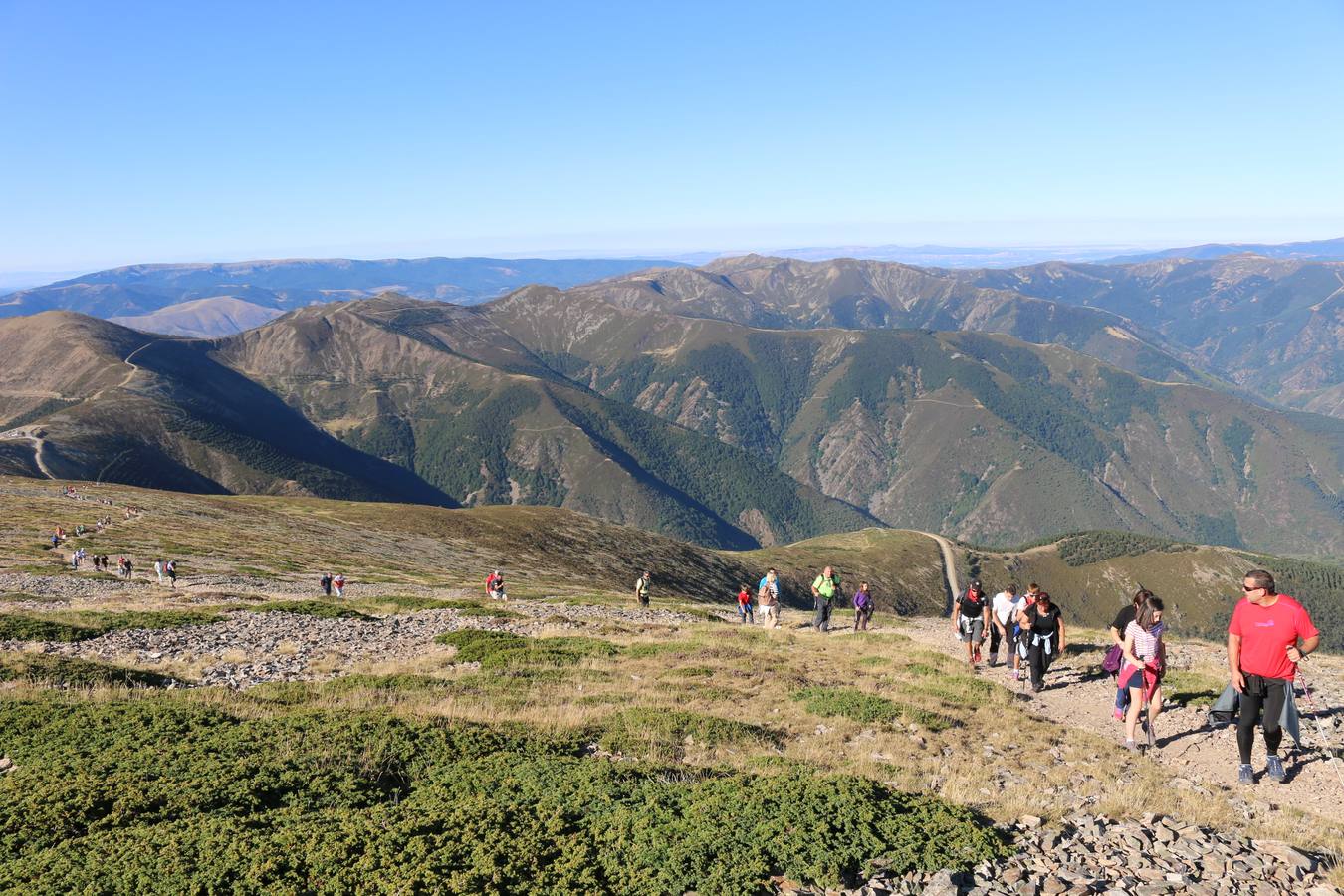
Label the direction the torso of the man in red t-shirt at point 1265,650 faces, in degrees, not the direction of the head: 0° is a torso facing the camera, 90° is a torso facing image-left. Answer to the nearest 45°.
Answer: approximately 0°

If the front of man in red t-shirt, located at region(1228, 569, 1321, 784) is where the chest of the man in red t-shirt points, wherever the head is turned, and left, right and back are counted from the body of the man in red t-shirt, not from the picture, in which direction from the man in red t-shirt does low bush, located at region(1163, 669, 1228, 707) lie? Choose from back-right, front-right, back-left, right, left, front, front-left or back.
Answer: back

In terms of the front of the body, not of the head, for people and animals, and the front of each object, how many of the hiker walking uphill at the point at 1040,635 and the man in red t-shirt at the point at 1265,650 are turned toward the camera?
2

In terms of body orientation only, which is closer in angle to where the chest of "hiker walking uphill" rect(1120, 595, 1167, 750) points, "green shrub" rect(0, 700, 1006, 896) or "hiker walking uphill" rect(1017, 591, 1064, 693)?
the green shrub

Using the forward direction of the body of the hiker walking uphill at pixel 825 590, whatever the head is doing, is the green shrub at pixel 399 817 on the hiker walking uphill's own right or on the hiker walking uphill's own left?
on the hiker walking uphill's own right

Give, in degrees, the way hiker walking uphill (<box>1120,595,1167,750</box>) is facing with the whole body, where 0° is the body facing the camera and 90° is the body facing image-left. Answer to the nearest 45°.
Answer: approximately 315°

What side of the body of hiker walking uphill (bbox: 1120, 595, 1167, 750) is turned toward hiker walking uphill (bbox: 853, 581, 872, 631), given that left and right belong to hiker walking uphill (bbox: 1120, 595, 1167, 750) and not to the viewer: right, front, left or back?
back
